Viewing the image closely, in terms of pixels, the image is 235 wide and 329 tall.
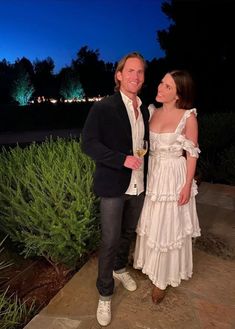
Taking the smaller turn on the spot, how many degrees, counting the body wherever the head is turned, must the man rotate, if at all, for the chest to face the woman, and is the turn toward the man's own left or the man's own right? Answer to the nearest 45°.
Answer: approximately 45° to the man's own left

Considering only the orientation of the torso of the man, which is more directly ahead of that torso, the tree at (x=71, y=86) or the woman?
the woman

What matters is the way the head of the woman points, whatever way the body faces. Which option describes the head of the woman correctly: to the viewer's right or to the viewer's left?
to the viewer's left

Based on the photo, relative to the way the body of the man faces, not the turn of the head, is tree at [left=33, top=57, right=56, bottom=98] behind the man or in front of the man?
behind

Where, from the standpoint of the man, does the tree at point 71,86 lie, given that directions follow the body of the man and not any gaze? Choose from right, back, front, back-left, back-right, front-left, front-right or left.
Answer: back-left

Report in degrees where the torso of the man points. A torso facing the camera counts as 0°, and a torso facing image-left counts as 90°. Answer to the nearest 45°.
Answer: approximately 315°

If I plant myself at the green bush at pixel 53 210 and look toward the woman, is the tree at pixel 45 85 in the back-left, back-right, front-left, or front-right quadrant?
back-left
